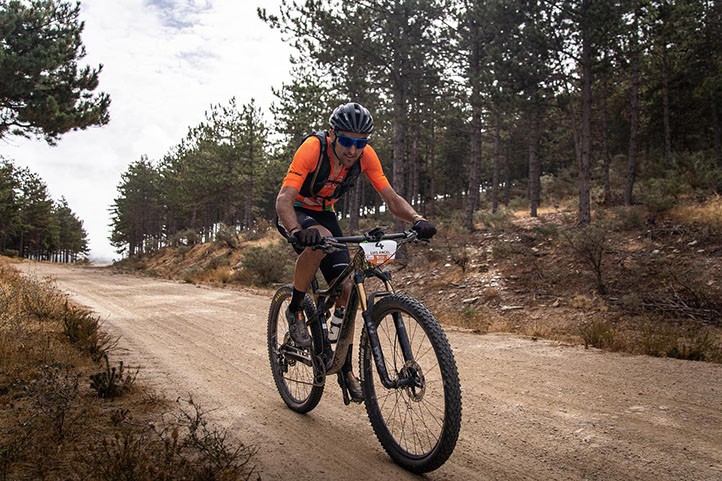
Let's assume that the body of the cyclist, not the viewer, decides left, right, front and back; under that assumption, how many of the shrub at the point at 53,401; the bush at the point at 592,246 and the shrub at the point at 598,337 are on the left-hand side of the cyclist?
2

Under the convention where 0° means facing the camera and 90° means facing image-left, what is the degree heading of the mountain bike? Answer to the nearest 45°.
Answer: approximately 315°

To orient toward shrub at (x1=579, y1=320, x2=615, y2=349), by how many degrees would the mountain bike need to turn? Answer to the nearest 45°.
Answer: approximately 90° to its left

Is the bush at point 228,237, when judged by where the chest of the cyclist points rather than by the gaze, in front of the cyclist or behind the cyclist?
behind

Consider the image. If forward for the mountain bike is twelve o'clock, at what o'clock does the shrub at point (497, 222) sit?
The shrub is roughly at 8 o'clock from the mountain bike.

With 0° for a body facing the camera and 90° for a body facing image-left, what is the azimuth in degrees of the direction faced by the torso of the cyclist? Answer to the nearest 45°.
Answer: approximately 315°

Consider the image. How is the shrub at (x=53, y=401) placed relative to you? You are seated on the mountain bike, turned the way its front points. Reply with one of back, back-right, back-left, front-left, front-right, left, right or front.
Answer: back-right

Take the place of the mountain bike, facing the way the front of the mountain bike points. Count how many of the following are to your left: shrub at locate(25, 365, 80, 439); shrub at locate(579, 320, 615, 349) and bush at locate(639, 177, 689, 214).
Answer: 2

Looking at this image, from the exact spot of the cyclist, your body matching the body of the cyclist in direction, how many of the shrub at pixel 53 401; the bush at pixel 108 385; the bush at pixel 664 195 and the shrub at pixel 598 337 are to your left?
2

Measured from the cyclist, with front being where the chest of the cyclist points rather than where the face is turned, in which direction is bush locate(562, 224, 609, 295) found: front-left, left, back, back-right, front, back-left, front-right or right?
left

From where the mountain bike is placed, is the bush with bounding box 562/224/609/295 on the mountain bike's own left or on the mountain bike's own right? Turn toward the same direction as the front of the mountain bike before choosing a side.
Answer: on the mountain bike's own left

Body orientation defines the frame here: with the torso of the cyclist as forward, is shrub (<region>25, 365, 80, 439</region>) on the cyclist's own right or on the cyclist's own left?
on the cyclist's own right

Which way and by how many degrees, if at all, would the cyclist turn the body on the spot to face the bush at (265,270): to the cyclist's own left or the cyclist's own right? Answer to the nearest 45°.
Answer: approximately 135° to the cyclist's own left

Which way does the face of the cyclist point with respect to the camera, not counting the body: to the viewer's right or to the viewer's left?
to the viewer's right
